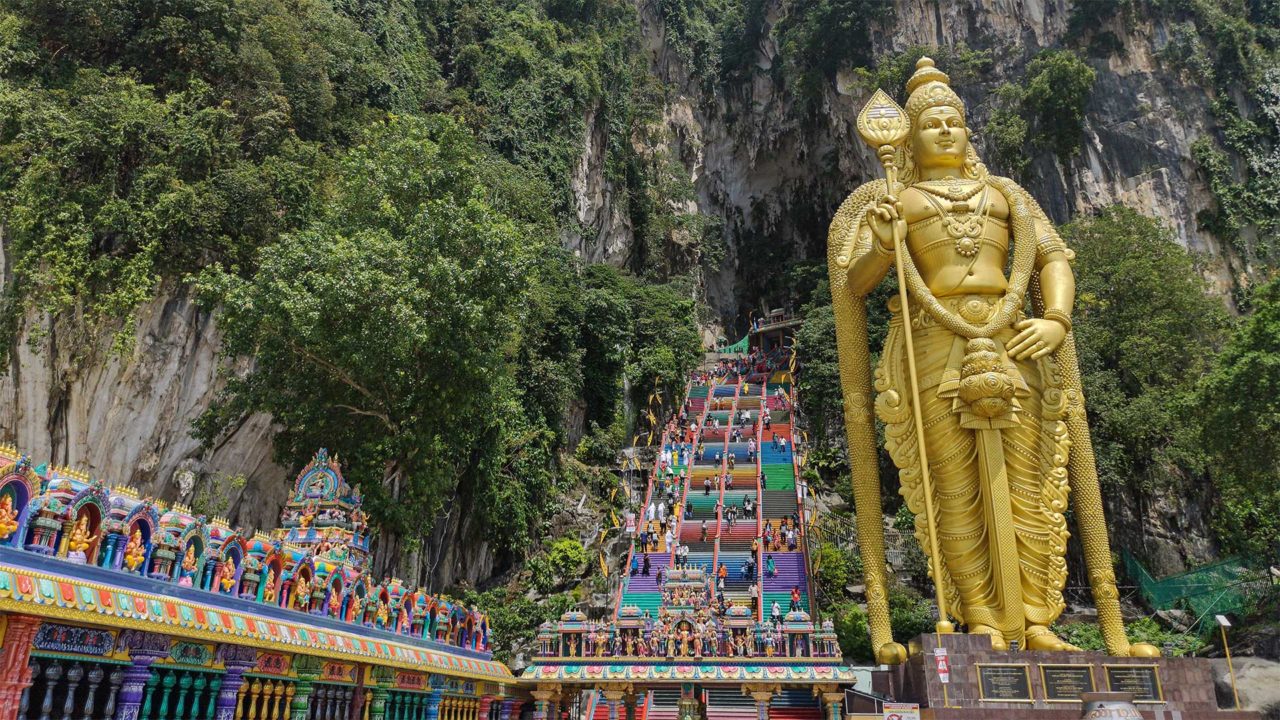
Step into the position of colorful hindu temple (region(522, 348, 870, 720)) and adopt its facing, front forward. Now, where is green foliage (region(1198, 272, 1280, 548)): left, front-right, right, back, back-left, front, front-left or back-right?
left

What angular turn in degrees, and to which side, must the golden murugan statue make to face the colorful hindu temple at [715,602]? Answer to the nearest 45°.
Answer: approximately 135° to its right

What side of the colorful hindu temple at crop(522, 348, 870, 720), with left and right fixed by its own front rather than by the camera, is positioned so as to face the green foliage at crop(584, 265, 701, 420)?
back

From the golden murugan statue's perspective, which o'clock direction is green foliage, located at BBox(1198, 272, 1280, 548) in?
The green foliage is roughly at 7 o'clock from the golden murugan statue.

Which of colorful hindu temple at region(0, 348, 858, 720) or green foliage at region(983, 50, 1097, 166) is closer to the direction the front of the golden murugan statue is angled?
the colorful hindu temple

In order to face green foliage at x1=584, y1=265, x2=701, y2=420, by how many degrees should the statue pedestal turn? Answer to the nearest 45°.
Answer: approximately 135° to its right

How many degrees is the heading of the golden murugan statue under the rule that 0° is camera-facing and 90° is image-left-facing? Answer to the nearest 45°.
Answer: approximately 0°

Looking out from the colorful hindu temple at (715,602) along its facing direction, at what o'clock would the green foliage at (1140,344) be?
The green foliage is roughly at 8 o'clock from the colorful hindu temple.
